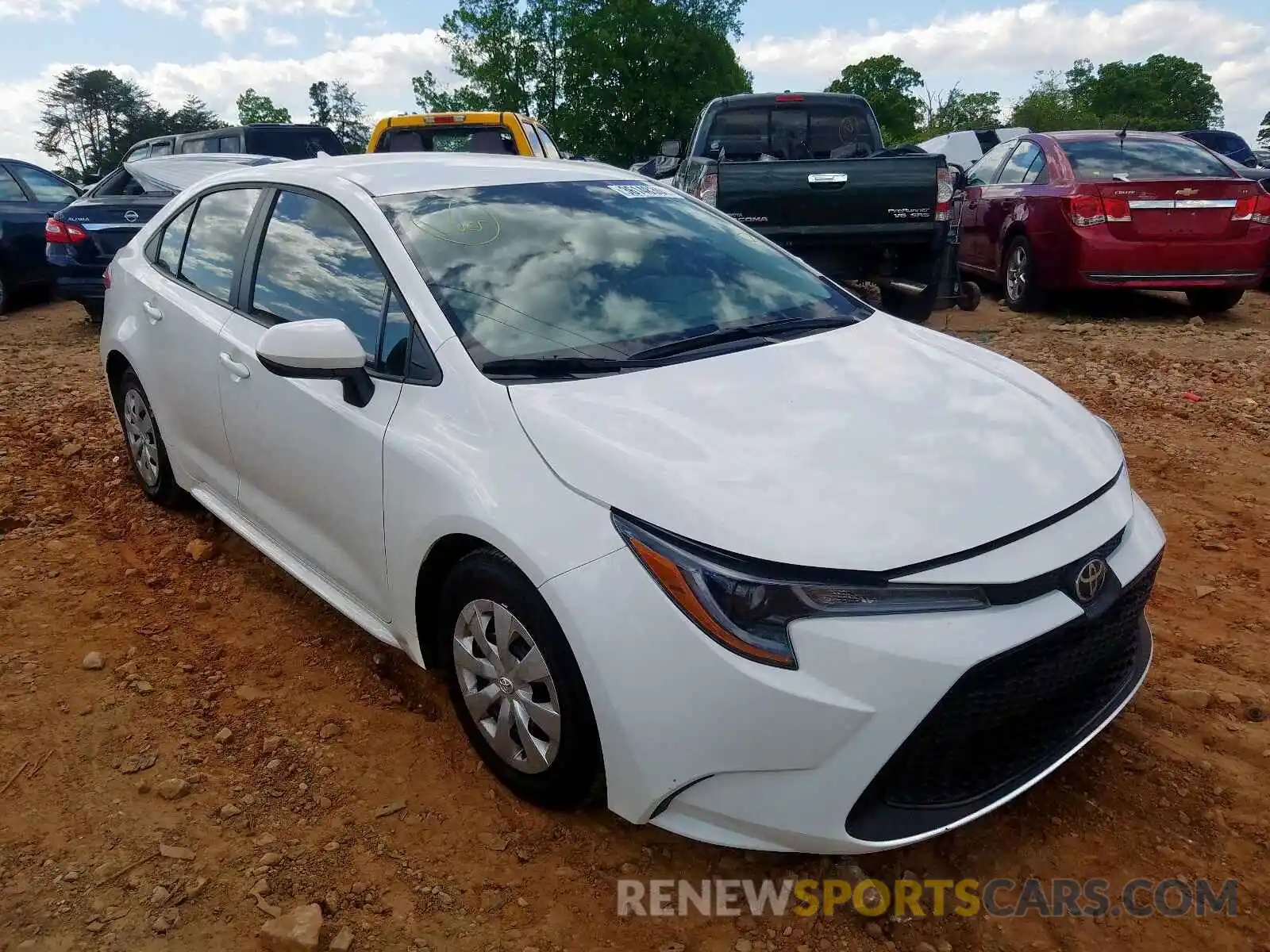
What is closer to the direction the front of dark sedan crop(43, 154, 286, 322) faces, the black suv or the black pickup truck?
the black suv

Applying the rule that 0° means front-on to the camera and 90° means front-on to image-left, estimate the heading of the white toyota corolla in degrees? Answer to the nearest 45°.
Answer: approximately 315°

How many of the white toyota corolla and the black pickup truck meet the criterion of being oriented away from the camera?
1

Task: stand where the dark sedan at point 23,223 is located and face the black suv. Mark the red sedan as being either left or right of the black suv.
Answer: right

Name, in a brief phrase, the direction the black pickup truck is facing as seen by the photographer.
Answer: facing away from the viewer

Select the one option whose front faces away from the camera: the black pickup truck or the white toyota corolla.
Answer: the black pickup truck

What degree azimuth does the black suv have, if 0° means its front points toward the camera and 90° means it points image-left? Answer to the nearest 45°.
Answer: approximately 135°

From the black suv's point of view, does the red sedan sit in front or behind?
behind

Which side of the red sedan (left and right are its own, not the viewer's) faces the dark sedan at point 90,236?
left

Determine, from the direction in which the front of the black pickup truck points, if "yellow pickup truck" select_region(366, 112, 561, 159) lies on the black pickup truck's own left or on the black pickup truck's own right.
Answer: on the black pickup truck's own left

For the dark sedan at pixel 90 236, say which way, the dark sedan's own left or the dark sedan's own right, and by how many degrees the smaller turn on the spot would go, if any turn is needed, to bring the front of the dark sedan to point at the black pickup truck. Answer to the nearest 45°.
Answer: approximately 90° to the dark sedan's own right

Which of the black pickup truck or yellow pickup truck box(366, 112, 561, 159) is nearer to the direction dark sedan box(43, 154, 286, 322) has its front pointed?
the yellow pickup truck
